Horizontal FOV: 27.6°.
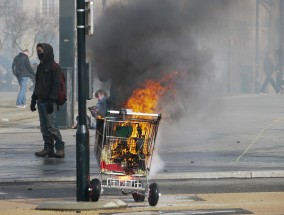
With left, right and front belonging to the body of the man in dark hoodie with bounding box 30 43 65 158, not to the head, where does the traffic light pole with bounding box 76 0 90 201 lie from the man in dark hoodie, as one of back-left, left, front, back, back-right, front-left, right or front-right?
front-left

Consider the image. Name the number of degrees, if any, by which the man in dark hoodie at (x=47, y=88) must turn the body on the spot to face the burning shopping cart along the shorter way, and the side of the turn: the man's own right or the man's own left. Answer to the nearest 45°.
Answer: approximately 45° to the man's own left

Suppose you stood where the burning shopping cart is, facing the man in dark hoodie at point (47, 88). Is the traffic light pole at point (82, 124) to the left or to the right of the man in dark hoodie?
left
